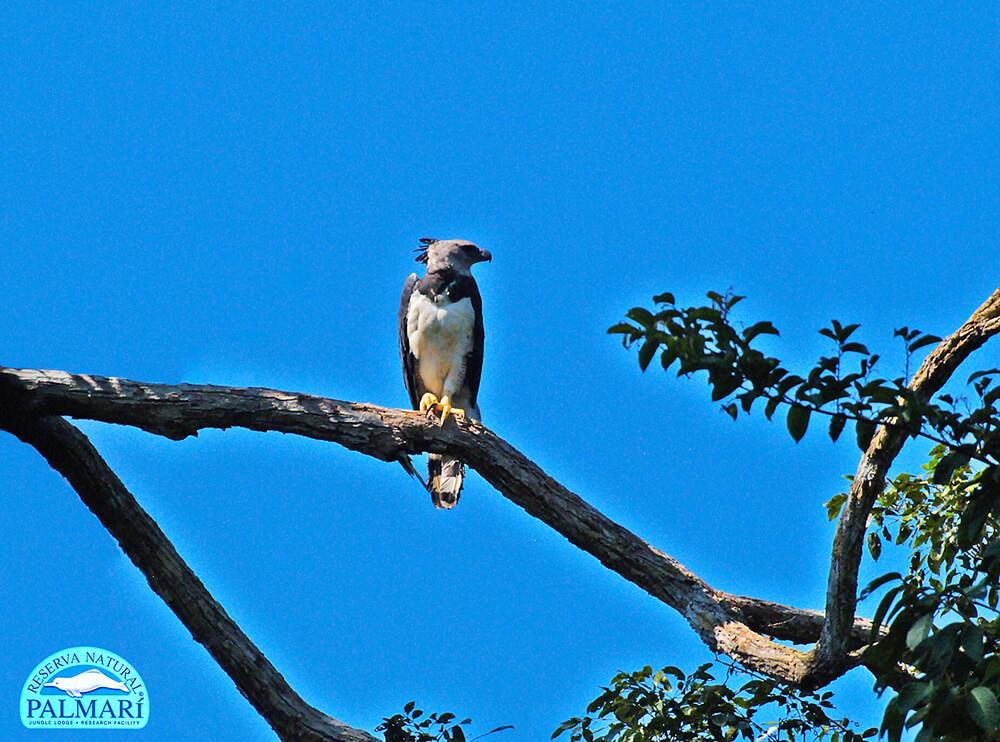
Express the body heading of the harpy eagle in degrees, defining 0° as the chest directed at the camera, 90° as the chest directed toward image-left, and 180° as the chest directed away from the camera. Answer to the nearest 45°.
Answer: approximately 0°
